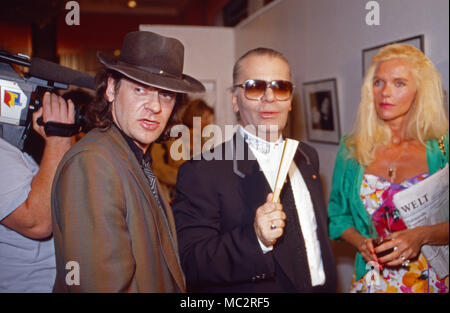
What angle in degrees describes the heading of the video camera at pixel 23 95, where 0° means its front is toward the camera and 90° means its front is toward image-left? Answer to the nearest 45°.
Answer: approximately 270°

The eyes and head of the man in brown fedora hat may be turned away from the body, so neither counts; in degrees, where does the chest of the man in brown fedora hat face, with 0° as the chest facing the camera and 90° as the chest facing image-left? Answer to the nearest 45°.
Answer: approximately 315°

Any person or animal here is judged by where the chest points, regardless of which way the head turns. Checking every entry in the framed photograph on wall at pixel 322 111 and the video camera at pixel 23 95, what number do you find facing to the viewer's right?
1

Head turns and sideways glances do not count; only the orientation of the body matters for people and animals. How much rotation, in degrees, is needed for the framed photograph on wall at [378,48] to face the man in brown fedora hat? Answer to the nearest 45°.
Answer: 0° — it already faces them

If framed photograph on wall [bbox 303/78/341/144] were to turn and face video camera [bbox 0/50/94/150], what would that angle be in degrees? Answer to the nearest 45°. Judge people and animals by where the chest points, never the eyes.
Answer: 0° — it already faces it

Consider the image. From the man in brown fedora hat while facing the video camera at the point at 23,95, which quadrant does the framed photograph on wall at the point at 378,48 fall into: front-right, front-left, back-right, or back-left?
back-right

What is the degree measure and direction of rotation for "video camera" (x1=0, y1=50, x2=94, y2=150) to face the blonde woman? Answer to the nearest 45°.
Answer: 0° — it already faces them

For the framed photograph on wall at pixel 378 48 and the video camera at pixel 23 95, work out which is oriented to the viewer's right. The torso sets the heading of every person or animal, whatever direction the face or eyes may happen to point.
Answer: the video camera

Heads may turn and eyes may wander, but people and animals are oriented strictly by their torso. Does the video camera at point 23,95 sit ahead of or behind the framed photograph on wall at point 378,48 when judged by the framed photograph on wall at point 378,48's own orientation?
ahead

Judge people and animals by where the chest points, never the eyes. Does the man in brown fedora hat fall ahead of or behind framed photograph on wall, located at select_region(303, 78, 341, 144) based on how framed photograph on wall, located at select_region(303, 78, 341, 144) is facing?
ahead
